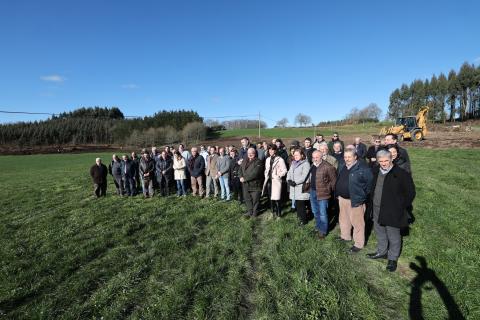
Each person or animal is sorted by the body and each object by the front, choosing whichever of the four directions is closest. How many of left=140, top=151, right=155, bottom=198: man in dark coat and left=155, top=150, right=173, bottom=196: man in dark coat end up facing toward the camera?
2

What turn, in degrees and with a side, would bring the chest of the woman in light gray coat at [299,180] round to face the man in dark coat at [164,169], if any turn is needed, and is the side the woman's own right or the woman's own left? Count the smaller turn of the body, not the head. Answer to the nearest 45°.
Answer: approximately 90° to the woman's own right

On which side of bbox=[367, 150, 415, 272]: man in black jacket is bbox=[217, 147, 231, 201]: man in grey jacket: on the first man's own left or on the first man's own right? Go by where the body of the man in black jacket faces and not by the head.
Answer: on the first man's own right

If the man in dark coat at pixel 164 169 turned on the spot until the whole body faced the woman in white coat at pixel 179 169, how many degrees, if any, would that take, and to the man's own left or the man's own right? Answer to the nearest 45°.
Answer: approximately 45° to the man's own left

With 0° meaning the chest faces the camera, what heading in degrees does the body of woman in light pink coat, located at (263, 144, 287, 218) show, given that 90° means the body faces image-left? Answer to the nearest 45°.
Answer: approximately 45°

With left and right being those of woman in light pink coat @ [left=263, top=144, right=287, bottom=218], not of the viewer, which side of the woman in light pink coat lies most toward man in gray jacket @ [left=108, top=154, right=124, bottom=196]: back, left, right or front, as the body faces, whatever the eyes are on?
right

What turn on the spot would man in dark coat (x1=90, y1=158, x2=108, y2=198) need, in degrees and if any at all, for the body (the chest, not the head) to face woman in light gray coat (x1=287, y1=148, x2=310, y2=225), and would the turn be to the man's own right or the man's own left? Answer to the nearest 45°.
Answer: approximately 45° to the man's own left

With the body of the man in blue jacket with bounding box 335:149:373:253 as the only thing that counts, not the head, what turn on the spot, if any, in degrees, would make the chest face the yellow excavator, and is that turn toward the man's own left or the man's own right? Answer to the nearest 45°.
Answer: approximately 135° to the man's own right

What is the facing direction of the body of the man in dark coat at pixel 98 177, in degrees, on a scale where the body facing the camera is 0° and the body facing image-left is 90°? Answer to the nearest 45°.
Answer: approximately 0°
